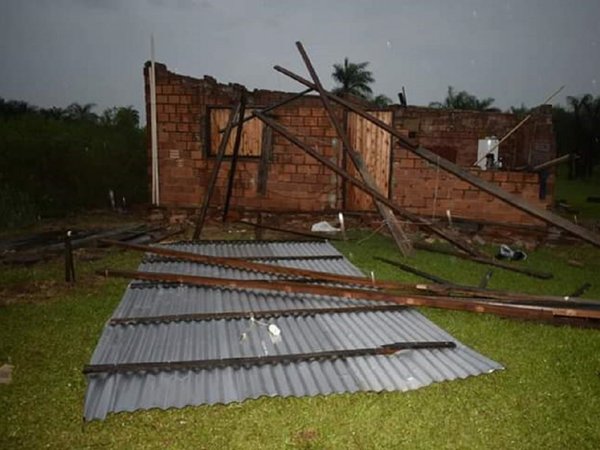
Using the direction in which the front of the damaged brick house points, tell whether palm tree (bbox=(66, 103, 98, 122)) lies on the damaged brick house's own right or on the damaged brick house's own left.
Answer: on the damaged brick house's own right

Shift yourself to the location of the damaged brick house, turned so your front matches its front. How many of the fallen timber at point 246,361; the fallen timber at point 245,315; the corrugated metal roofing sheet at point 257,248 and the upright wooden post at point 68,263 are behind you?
0

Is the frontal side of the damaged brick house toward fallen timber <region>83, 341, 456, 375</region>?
yes

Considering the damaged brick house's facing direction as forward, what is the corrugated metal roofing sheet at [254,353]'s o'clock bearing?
The corrugated metal roofing sheet is roughly at 12 o'clock from the damaged brick house.

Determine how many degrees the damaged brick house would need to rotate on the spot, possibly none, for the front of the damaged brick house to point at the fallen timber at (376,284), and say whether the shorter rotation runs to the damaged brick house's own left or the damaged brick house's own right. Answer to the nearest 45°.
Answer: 0° — it already faces it

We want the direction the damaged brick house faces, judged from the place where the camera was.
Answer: facing the viewer

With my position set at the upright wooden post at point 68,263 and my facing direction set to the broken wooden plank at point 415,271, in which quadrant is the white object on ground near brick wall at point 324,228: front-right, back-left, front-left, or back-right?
front-left

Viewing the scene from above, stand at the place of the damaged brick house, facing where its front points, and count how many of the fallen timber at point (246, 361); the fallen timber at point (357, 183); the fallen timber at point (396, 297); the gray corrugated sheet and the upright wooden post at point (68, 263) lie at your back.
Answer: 0

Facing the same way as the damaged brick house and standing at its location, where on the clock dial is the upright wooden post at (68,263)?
The upright wooden post is roughly at 1 o'clock from the damaged brick house.

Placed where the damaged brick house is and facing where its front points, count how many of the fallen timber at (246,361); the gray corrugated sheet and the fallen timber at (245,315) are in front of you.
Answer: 3

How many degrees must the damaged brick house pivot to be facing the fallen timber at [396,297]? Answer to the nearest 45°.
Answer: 0° — it already faces it

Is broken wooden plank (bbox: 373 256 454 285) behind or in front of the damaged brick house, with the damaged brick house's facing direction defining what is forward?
in front

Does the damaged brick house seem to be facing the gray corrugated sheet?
yes
